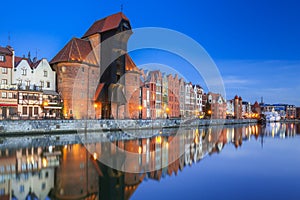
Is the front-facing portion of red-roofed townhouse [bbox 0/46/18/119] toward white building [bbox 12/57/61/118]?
no

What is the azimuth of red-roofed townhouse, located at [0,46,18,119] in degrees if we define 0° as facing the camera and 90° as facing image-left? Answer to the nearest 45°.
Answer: approximately 0°

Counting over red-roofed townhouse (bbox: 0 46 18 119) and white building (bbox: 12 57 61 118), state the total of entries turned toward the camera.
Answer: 2

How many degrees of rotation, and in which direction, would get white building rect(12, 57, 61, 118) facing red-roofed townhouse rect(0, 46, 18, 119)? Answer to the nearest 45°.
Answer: approximately 45° to its right

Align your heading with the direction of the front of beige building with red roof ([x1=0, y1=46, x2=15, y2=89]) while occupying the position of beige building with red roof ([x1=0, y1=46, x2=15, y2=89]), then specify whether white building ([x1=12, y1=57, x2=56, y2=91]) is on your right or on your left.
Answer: on your left

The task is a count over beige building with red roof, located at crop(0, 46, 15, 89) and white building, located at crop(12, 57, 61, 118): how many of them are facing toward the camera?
2

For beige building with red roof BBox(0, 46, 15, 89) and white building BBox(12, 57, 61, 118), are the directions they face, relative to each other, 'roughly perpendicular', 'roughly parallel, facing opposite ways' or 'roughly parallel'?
roughly parallel

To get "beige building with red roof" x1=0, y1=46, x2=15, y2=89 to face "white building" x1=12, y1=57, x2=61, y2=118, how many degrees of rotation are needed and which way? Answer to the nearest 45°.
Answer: approximately 90° to its left

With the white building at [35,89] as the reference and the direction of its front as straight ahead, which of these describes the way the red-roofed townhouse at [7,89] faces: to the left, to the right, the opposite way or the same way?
the same way

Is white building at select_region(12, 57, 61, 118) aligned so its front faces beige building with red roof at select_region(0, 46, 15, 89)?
no
